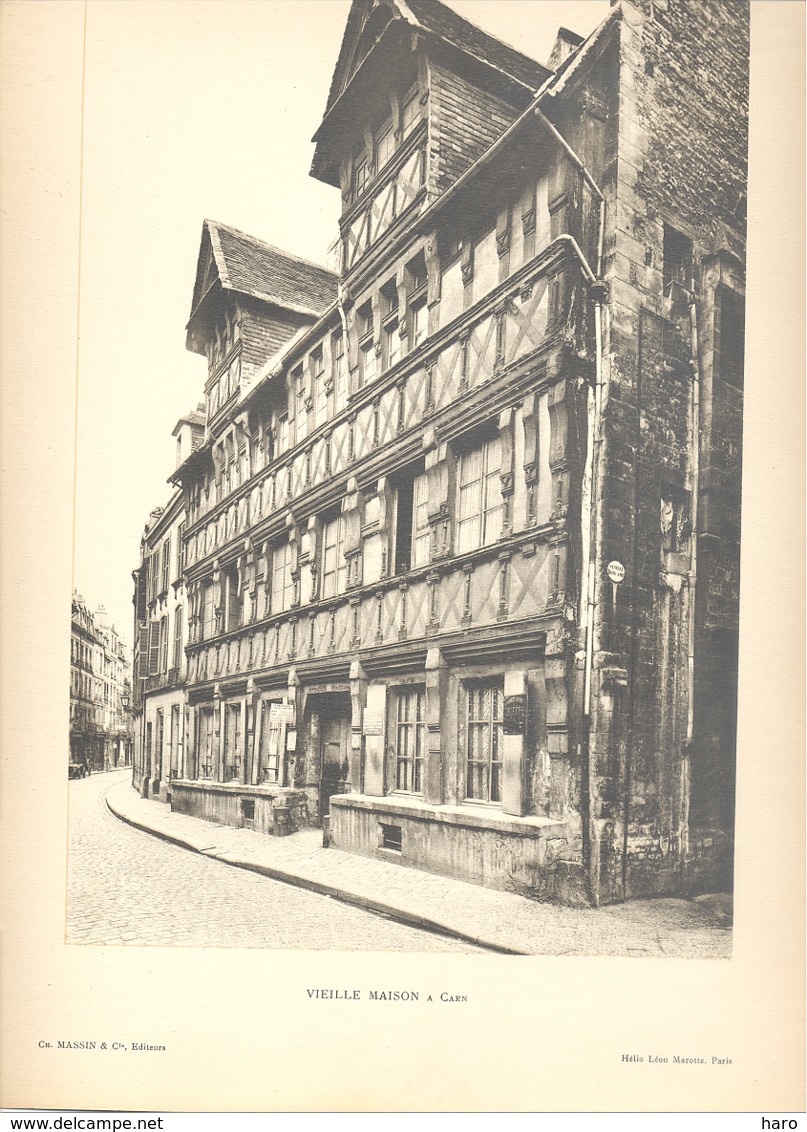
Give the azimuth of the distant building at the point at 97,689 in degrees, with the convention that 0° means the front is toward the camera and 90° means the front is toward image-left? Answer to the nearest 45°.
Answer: approximately 315°

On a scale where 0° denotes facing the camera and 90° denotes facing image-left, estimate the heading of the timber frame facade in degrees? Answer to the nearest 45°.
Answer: approximately 45°

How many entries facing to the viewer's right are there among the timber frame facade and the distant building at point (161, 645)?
0

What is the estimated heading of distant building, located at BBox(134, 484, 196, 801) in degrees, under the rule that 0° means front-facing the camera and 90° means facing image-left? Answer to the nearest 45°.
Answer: approximately 45°

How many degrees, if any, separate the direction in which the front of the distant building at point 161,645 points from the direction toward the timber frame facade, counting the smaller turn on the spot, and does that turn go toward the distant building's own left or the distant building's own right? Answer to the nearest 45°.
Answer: approximately 90° to the distant building's own left
